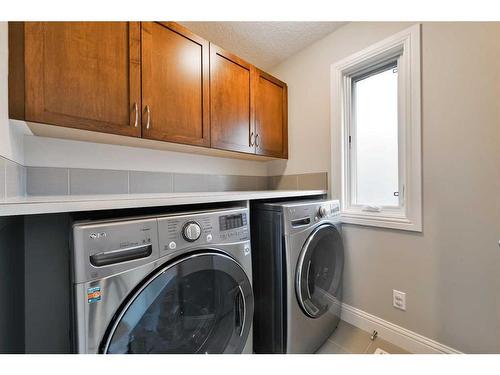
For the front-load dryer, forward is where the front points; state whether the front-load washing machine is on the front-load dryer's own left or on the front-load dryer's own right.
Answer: on the front-load dryer's own right

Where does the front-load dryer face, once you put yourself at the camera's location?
facing the viewer and to the right of the viewer

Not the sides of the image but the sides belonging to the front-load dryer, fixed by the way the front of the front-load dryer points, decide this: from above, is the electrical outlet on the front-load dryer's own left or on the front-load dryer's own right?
on the front-load dryer's own left
